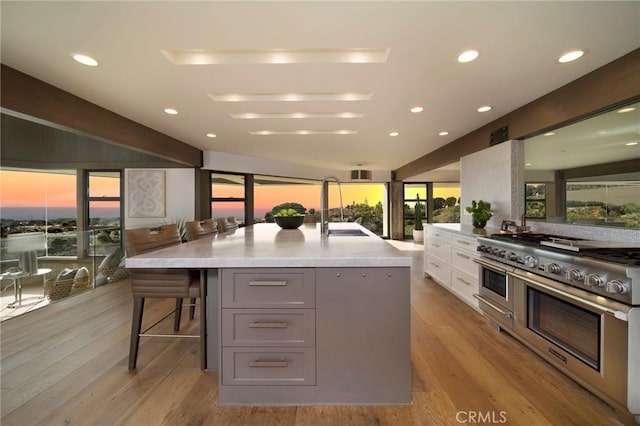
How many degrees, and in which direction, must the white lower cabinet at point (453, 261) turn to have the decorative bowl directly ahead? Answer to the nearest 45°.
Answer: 0° — it already faces it

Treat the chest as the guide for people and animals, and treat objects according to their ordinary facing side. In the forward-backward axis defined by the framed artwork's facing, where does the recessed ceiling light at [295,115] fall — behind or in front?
in front

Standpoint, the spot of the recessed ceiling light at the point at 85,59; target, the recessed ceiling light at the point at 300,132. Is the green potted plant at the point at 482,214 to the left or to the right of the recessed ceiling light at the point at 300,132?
right

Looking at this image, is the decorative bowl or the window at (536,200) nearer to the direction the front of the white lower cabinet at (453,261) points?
the decorative bowl

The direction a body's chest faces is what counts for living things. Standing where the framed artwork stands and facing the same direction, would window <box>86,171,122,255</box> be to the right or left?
on its right

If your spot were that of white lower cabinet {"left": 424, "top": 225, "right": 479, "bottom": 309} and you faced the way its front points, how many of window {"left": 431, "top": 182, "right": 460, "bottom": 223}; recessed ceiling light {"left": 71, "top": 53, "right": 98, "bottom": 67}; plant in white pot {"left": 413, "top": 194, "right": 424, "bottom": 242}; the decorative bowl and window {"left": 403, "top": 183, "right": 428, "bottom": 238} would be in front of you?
2

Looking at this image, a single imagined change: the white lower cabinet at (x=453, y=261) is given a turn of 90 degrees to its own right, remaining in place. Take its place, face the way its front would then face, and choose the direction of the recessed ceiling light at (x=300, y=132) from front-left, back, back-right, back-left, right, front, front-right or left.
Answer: front-left

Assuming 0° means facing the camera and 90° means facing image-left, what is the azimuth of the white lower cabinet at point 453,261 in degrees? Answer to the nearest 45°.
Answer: approximately 45°

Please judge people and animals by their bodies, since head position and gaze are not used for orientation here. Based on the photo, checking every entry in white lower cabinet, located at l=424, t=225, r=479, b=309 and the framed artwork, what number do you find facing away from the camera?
0

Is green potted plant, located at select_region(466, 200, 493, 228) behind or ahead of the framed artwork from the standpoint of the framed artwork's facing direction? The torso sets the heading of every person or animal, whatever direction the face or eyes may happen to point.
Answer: ahead

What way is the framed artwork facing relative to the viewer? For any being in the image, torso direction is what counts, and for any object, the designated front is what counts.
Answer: toward the camera

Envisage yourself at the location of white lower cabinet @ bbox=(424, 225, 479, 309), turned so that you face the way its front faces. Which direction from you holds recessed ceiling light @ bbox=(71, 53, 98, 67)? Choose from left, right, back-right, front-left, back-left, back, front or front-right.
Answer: front

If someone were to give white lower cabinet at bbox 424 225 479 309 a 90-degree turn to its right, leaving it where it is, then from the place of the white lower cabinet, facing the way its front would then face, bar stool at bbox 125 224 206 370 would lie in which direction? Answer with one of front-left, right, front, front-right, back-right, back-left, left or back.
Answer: left

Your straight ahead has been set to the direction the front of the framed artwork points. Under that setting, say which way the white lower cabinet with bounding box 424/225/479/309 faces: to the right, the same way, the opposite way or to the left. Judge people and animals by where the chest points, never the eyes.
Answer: to the right
